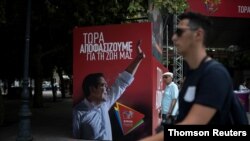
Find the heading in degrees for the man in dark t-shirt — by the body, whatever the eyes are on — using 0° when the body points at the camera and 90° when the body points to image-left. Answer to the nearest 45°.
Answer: approximately 90°

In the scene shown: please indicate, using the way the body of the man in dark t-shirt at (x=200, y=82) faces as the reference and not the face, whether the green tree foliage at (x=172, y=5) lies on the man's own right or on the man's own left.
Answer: on the man's own right
